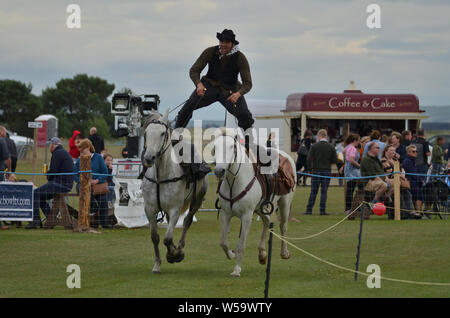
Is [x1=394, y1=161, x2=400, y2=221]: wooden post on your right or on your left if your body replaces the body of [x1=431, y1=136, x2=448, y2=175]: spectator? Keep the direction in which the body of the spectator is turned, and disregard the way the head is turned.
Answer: on your right

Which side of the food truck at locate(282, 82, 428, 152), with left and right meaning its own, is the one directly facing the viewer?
front

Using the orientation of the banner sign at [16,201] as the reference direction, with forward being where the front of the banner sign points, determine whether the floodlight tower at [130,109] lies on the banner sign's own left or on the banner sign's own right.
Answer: on the banner sign's own left

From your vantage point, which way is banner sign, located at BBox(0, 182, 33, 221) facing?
toward the camera
